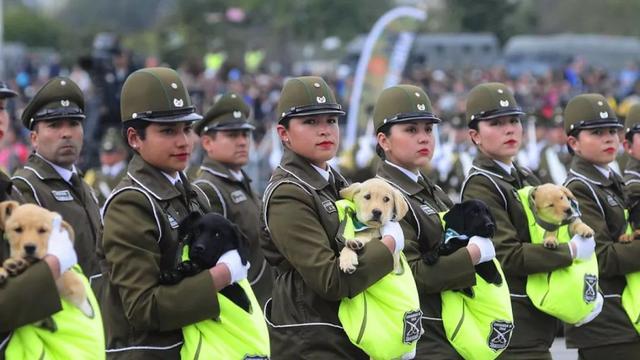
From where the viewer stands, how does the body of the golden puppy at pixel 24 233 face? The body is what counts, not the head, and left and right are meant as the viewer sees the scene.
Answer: facing the viewer

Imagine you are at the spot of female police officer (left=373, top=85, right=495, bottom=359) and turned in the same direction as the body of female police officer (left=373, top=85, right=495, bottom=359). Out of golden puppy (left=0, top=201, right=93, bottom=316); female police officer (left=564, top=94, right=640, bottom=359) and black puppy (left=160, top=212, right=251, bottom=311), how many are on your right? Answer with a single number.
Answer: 2

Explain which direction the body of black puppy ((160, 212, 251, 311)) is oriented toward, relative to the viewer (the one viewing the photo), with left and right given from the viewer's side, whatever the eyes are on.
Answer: facing the viewer and to the left of the viewer

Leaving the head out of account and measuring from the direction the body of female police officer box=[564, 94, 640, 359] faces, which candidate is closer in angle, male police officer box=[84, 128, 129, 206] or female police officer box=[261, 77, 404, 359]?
the female police officer

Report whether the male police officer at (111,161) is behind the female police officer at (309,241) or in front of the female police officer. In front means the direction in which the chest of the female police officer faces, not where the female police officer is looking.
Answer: behind

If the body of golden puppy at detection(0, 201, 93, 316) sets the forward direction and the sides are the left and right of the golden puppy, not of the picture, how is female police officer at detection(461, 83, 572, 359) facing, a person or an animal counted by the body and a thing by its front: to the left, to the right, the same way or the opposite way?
the same way

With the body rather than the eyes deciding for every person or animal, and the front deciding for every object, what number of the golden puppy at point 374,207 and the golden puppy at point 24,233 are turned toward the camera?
2

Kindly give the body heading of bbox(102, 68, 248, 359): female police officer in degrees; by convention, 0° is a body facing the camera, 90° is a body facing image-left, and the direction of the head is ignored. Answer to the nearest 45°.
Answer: approximately 315°

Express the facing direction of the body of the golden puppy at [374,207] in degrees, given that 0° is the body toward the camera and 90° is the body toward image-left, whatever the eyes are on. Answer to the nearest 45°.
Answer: approximately 0°

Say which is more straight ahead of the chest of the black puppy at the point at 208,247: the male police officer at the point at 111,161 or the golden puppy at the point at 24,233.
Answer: the golden puppy

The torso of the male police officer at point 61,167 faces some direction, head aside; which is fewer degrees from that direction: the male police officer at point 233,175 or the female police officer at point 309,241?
the female police officer

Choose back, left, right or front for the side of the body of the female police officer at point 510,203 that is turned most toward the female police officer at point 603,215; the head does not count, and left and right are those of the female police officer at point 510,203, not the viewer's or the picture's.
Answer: left

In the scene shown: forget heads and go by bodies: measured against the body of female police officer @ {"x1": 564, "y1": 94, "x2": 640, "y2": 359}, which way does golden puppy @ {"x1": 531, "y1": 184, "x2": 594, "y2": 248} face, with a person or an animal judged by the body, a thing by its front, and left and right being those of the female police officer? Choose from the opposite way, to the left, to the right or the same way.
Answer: the same way

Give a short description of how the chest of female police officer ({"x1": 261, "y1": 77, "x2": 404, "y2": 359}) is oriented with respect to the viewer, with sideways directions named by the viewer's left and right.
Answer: facing the viewer and to the right of the viewer
